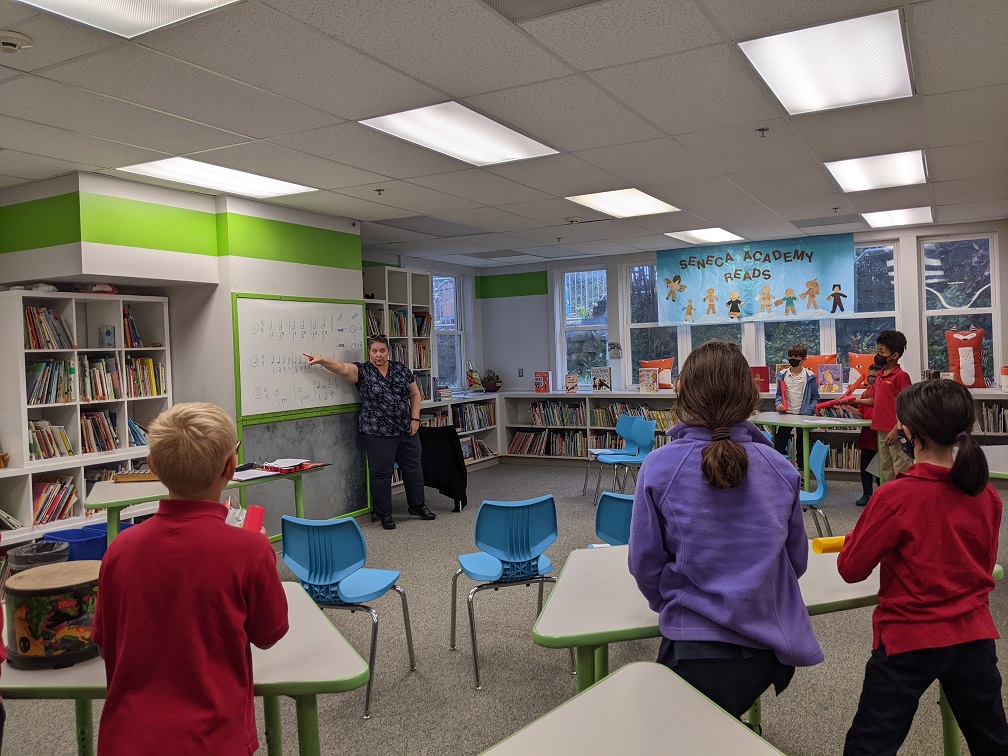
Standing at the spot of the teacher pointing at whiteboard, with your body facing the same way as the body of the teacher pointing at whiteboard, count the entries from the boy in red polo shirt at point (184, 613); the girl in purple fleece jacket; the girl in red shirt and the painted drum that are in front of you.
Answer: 4

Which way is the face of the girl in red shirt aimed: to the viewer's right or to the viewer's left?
to the viewer's left

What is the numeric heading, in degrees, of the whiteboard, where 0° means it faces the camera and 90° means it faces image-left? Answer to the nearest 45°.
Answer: approximately 315°

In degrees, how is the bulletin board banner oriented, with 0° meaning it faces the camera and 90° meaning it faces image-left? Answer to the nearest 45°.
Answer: approximately 0°

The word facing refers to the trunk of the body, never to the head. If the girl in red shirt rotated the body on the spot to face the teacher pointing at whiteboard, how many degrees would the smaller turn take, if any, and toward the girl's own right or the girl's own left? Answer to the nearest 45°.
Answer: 0° — they already face them

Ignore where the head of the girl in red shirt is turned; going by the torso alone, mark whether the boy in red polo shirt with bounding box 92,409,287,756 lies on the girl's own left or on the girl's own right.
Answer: on the girl's own left

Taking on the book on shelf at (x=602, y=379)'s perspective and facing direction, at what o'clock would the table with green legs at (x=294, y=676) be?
The table with green legs is roughly at 12 o'clock from the book on shelf.

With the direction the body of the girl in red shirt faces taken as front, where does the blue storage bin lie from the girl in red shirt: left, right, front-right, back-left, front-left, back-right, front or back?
front-left

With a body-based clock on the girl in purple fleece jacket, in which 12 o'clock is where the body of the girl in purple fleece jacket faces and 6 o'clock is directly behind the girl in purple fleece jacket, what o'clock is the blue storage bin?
The blue storage bin is roughly at 10 o'clock from the girl in purple fleece jacket.

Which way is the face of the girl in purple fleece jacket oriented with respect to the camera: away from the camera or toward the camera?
away from the camera

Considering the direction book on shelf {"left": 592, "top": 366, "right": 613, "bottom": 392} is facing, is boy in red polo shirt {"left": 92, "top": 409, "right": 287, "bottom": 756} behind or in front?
in front

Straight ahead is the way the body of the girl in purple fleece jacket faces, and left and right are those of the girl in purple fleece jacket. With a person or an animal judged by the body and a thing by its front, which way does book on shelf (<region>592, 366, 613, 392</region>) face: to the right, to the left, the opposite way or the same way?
the opposite way

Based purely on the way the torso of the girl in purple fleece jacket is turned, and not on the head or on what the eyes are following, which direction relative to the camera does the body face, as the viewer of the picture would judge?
away from the camera

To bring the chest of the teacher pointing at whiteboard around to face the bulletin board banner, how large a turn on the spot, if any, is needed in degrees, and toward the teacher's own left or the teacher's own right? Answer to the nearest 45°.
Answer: approximately 90° to the teacher's own left
